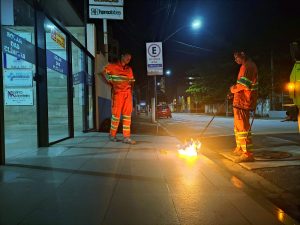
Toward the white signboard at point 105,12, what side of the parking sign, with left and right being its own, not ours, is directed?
right

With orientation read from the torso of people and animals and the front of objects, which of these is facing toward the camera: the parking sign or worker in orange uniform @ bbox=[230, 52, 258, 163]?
the parking sign

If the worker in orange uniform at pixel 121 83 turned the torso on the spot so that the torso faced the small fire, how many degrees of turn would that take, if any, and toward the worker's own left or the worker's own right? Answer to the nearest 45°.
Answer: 0° — they already face it

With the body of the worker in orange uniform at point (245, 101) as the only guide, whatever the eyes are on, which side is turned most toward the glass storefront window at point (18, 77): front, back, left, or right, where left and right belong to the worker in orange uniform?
front

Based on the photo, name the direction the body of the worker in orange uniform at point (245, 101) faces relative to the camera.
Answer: to the viewer's left

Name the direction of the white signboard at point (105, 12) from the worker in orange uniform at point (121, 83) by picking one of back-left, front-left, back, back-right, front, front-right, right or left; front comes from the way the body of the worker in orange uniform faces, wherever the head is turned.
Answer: back-left

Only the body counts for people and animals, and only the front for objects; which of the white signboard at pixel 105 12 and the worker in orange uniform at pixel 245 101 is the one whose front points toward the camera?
the white signboard

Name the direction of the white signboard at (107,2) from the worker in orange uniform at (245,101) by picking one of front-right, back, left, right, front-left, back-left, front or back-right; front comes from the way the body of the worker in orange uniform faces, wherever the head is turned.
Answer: front-right

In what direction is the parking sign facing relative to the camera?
toward the camera

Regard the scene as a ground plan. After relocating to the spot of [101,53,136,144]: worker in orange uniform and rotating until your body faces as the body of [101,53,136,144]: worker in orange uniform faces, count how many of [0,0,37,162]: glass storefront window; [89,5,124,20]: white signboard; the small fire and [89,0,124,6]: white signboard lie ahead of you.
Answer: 1

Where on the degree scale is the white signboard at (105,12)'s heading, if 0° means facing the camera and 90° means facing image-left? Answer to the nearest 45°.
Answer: approximately 0°

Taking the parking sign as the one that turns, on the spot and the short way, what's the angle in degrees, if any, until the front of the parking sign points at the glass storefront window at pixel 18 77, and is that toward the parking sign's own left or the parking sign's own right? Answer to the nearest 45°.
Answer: approximately 45° to the parking sign's own right

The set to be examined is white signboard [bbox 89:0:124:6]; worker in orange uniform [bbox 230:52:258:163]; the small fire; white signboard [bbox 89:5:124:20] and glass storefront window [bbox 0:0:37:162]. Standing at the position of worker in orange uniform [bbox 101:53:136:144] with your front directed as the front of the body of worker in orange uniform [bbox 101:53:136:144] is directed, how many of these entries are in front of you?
2

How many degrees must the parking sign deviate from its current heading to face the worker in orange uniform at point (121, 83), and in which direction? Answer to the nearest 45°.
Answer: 0° — it already faces them

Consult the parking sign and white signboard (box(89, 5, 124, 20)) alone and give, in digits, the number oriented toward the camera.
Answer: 2
